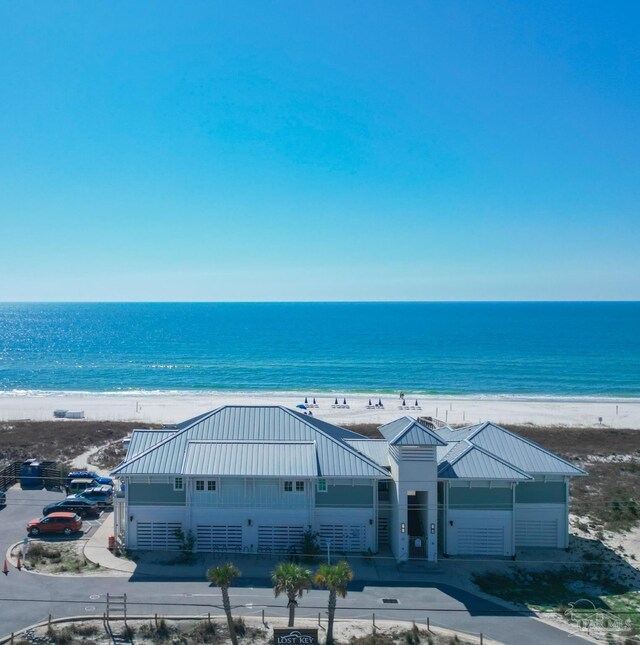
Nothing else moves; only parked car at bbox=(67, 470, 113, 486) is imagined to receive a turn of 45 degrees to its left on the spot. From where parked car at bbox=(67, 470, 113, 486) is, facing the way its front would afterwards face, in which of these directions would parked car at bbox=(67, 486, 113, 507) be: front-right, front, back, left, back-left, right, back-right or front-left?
back-right

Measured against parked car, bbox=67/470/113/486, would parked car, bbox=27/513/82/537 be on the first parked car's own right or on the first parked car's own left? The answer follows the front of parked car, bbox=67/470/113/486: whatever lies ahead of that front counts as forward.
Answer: on the first parked car's own right

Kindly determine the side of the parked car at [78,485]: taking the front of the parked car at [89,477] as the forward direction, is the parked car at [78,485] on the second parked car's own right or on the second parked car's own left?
on the second parked car's own right

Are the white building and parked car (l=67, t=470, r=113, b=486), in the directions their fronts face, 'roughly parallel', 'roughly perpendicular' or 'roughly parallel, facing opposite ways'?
roughly perpendicular

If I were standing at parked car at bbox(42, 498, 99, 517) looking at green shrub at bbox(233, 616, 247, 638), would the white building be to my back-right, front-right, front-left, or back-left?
front-left

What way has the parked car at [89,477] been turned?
to the viewer's right

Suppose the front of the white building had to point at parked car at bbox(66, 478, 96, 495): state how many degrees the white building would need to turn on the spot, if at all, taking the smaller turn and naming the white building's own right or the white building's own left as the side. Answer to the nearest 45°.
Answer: approximately 135° to the white building's own right

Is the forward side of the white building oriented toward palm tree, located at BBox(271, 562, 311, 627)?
yes

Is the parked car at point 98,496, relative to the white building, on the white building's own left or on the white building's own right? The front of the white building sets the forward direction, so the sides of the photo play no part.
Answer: on the white building's own right

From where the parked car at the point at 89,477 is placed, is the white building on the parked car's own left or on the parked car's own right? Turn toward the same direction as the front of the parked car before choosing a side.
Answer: on the parked car's own right

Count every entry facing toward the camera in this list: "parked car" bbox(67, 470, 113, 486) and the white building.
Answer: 1

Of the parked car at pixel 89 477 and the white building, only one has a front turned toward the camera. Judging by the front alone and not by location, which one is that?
the white building

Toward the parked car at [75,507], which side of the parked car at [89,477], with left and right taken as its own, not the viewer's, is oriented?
right

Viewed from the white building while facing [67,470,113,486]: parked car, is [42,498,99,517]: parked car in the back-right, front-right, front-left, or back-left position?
front-left

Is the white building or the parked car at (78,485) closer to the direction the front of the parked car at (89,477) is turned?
the white building

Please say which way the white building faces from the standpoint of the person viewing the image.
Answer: facing the viewer
